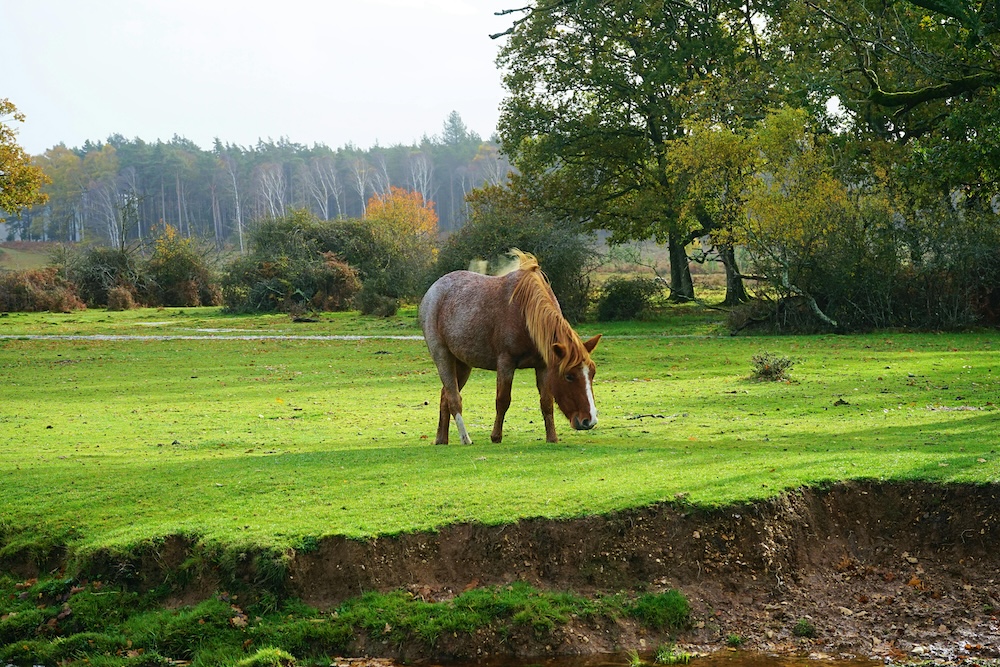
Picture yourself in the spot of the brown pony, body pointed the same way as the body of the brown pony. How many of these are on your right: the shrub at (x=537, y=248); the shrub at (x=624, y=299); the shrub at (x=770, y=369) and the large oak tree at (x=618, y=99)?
0

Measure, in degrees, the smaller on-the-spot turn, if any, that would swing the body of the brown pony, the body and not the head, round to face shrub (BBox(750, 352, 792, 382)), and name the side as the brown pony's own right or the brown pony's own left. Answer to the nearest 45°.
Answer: approximately 90° to the brown pony's own left

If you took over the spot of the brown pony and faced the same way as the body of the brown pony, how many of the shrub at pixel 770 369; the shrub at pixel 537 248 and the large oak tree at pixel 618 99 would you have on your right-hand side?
0

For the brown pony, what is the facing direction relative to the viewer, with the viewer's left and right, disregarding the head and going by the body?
facing the viewer and to the right of the viewer

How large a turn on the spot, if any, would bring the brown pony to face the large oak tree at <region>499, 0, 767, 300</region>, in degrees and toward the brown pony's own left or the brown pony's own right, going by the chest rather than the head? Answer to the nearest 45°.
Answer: approximately 135° to the brown pony's own left

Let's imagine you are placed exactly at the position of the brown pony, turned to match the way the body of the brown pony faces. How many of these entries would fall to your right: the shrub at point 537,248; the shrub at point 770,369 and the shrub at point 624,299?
0

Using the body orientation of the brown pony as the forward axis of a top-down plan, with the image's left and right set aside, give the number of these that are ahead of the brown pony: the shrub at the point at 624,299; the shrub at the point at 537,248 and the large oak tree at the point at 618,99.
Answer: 0

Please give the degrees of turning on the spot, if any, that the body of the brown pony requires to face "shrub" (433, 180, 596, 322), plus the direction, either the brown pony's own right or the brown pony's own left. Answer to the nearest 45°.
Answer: approximately 135° to the brown pony's own left

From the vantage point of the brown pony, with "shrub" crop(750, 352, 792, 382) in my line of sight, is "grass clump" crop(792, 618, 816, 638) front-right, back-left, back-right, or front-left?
back-right

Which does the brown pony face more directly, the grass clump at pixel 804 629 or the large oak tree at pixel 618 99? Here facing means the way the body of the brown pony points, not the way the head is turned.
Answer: the grass clump

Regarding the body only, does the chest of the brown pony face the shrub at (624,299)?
no
